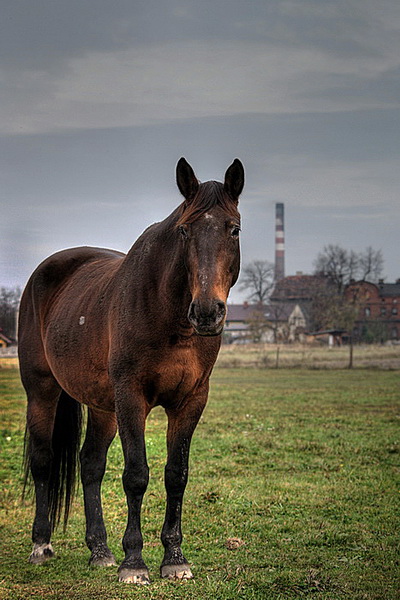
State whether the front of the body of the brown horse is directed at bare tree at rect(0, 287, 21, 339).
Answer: no

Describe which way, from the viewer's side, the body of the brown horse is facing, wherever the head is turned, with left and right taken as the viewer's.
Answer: facing the viewer and to the right of the viewer
